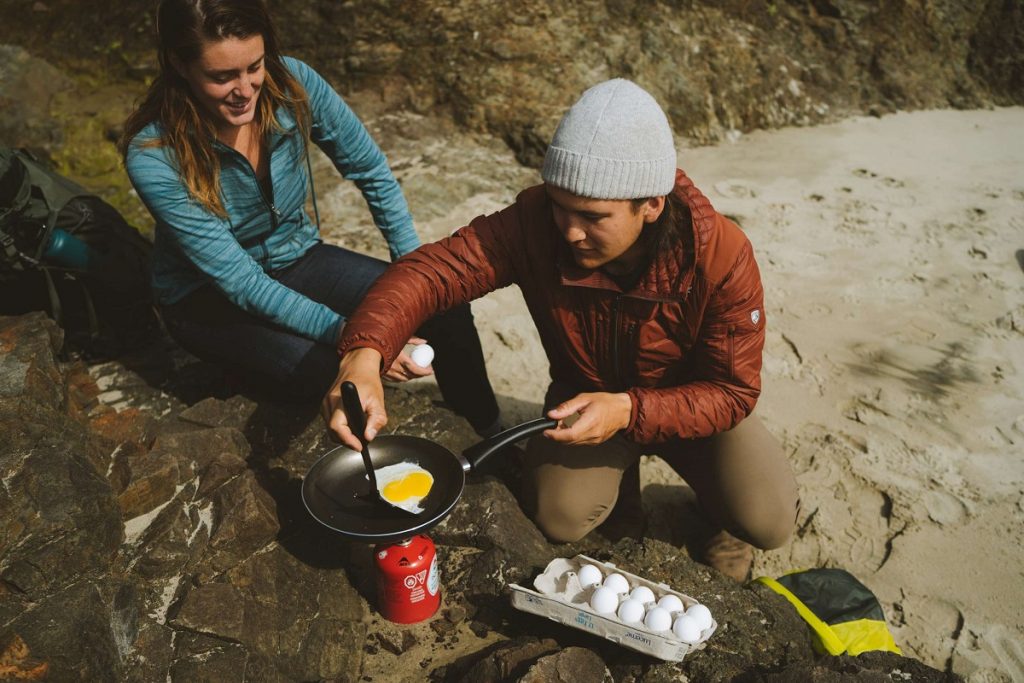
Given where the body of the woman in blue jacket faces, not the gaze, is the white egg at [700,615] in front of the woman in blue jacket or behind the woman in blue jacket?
in front

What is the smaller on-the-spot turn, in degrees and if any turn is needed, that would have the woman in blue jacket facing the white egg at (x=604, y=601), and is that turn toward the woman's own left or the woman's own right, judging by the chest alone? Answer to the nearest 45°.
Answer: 0° — they already face it

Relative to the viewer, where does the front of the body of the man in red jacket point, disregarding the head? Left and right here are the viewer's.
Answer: facing the viewer and to the left of the viewer

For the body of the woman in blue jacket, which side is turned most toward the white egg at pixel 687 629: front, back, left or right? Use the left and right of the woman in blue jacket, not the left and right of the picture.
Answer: front

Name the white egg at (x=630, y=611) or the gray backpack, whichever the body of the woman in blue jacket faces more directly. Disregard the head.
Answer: the white egg

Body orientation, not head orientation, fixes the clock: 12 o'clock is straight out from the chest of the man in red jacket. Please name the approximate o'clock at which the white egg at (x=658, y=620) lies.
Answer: The white egg is roughly at 10 o'clock from the man in red jacket.

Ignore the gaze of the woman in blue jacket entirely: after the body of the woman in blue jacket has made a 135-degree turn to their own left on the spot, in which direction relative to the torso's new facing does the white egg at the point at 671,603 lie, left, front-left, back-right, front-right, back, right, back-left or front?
back-right

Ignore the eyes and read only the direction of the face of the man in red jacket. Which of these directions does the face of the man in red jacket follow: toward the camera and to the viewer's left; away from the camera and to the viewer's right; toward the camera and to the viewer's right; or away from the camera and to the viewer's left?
toward the camera and to the viewer's left

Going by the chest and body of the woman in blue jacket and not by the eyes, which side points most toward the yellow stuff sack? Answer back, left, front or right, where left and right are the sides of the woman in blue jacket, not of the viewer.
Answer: front

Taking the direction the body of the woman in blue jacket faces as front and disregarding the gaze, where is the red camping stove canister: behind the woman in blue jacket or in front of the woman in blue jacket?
in front

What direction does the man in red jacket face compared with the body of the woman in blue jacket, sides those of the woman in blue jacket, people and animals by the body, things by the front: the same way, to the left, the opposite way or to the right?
to the right

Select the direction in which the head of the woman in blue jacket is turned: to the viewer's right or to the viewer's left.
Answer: to the viewer's right

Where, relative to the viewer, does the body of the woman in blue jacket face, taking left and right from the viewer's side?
facing the viewer and to the right of the viewer
